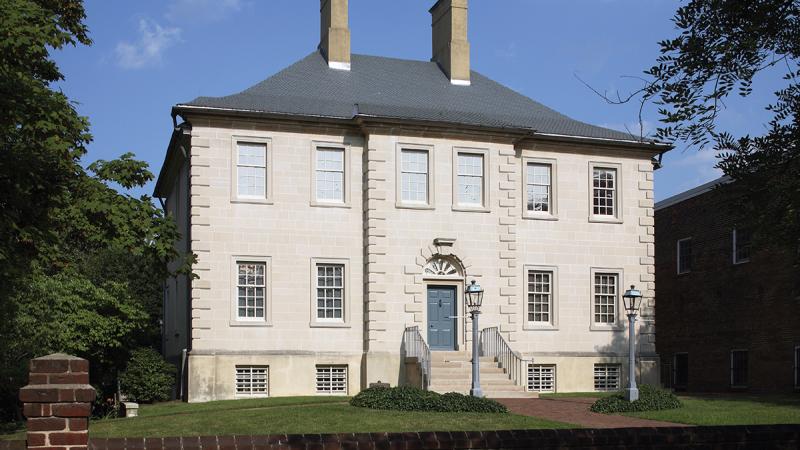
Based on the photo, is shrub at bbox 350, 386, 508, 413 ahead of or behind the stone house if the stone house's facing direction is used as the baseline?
ahead

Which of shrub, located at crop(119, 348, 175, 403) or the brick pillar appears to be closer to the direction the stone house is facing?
the brick pillar

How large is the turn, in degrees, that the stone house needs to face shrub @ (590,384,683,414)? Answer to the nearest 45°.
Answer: approximately 45° to its left

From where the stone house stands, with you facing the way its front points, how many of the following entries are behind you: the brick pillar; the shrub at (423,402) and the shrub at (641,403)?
0

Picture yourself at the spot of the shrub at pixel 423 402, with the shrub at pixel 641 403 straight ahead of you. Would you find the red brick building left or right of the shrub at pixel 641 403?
left

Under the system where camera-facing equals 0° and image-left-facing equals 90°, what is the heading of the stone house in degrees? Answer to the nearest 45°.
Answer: approximately 0°

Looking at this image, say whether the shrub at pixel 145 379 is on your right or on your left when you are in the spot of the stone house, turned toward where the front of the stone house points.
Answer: on your right

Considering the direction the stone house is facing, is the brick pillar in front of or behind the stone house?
in front

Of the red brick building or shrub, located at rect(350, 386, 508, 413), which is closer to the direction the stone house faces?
the shrub

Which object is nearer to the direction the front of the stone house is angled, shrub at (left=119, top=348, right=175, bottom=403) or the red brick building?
the shrub

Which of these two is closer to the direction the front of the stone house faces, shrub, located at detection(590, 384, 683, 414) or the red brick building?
the shrub
